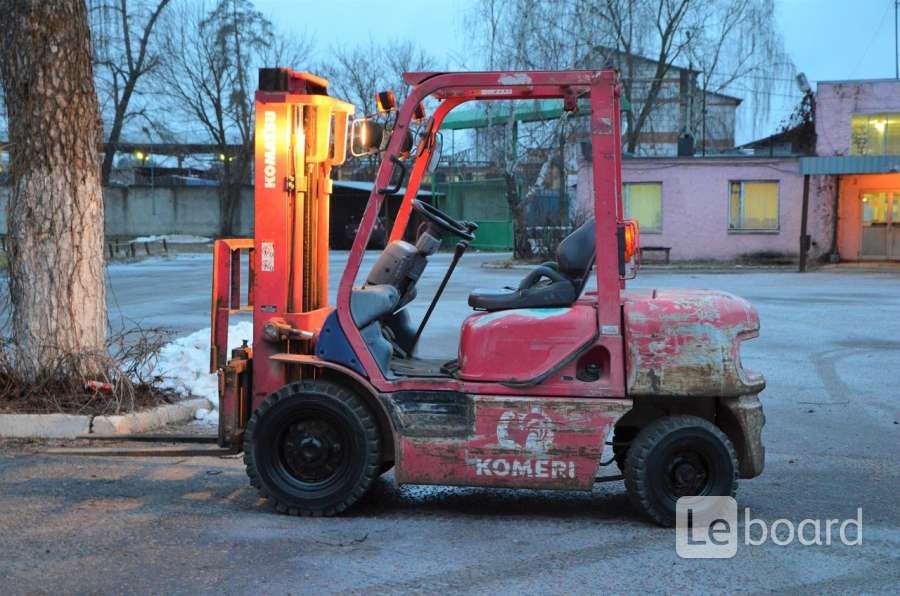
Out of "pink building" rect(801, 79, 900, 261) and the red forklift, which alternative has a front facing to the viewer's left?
the red forklift

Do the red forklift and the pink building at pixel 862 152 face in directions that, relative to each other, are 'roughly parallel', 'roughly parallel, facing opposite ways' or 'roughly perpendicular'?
roughly perpendicular

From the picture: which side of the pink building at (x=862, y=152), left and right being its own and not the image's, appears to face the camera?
front

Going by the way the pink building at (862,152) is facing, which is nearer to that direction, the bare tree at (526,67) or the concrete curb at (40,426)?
the concrete curb

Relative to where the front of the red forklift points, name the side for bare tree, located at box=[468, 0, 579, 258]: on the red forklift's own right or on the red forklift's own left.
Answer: on the red forklift's own right

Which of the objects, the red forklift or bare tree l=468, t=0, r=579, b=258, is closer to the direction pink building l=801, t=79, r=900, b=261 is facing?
the red forklift

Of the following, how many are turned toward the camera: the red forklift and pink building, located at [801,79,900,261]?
1

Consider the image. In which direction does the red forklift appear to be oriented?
to the viewer's left

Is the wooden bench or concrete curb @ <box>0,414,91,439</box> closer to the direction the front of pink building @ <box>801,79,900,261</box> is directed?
the concrete curb

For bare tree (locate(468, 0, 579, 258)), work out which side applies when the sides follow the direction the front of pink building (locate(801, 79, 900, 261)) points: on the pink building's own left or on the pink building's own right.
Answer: on the pink building's own right

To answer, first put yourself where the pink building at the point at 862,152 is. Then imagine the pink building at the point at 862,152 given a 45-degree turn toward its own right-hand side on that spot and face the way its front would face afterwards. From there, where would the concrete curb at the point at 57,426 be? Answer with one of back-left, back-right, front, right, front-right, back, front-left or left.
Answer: front-left

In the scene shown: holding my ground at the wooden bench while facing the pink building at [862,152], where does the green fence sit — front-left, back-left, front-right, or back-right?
back-left
